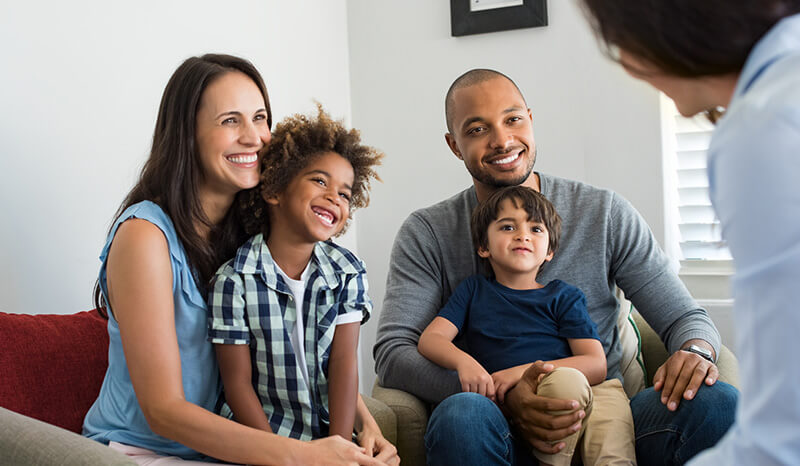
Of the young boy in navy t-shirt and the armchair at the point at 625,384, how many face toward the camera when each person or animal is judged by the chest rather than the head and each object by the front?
2

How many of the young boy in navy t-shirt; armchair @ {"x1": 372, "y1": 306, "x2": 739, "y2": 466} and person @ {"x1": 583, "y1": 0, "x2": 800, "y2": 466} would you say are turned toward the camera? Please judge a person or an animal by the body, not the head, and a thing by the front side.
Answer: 2

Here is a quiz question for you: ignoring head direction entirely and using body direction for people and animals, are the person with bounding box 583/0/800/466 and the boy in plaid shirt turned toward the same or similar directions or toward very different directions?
very different directions

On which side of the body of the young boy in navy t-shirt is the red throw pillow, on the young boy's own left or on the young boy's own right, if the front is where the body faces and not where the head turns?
on the young boy's own right

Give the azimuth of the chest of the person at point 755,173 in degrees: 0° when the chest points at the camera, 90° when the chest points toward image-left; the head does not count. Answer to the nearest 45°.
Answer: approximately 135°

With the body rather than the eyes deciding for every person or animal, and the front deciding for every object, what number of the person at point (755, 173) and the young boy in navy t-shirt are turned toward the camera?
1

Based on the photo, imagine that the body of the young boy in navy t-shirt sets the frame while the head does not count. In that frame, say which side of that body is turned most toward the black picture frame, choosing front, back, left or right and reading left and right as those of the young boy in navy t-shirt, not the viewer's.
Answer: back

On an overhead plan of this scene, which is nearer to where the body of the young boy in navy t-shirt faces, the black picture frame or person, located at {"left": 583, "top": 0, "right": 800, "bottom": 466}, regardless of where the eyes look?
the person

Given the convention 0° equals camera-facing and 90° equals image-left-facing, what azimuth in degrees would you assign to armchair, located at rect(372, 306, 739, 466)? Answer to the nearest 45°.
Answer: approximately 0°

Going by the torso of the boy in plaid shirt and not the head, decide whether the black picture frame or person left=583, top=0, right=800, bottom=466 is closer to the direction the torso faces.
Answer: the person

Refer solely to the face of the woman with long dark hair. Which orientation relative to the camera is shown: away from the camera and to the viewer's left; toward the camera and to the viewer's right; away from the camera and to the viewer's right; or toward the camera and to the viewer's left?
toward the camera and to the viewer's right

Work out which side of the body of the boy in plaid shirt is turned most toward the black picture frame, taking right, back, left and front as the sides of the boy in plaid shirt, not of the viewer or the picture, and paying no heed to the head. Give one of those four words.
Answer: left

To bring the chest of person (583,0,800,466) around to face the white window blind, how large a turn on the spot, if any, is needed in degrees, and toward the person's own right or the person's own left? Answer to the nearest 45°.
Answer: approximately 45° to the person's own right
